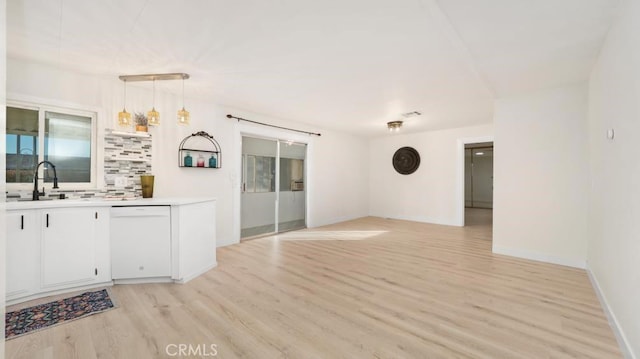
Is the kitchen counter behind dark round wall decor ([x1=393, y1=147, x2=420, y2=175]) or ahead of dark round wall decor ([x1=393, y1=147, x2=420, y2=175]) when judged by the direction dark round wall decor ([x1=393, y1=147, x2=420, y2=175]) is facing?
ahead

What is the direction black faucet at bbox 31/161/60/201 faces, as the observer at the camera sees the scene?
facing the viewer and to the right of the viewer

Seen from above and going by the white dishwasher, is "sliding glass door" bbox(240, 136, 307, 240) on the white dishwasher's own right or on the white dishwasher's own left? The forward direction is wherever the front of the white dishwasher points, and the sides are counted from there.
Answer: on the white dishwasher's own left

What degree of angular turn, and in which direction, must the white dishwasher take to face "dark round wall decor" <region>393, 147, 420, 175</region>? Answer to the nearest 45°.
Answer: approximately 90° to its left

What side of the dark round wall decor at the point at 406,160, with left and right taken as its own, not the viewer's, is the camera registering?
front

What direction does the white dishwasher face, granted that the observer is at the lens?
facing the viewer

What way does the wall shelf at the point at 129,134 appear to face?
toward the camera

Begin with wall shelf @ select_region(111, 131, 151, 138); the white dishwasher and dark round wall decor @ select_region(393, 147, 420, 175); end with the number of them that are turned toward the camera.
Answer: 3

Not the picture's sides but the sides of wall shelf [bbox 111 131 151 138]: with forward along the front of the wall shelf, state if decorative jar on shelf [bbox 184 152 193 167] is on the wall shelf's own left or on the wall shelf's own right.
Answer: on the wall shelf's own left

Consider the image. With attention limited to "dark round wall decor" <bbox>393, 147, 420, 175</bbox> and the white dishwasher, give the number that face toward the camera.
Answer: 2

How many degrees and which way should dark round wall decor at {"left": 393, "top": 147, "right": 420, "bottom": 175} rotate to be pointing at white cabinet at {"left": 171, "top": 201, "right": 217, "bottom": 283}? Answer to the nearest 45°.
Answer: approximately 45° to its right
